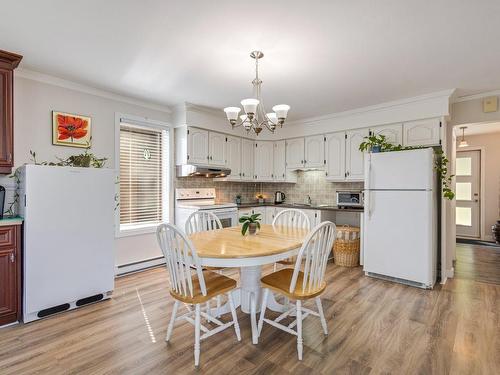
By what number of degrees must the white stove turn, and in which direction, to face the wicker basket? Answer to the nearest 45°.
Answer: approximately 45° to its left

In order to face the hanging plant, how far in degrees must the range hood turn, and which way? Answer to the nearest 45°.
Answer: approximately 45° to its left

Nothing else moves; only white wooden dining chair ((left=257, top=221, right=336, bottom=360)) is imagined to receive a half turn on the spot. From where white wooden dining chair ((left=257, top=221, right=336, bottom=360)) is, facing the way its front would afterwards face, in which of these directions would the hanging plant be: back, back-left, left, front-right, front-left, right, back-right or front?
left

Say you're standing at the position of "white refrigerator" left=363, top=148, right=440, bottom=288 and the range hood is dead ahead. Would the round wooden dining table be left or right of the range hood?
left

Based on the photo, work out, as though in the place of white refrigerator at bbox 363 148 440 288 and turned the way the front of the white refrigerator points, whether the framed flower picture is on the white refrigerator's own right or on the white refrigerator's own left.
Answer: on the white refrigerator's own right

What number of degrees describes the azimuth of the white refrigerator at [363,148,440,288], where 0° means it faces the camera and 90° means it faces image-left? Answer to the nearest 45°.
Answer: approximately 0°

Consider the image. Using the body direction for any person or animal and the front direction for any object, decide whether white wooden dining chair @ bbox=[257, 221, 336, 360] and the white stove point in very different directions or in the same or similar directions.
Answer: very different directions

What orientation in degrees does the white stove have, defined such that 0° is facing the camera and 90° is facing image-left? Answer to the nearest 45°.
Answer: approximately 315°

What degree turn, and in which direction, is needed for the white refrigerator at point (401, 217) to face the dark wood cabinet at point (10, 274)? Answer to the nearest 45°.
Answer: approximately 45° to its right

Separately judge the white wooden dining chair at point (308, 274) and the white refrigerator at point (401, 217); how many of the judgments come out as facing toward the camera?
1

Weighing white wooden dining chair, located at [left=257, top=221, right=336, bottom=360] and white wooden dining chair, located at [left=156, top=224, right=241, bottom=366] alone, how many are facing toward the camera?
0

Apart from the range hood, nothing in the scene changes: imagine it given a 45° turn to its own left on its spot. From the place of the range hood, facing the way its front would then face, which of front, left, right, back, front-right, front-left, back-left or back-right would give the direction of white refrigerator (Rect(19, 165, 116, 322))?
back-right

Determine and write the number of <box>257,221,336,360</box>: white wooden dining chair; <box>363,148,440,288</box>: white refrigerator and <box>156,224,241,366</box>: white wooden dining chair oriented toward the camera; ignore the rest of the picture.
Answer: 1

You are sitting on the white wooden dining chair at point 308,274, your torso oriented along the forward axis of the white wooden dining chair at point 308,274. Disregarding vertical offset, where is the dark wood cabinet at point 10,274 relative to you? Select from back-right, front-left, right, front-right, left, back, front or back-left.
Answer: front-left

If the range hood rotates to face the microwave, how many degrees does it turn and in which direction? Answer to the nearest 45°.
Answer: approximately 45° to its left

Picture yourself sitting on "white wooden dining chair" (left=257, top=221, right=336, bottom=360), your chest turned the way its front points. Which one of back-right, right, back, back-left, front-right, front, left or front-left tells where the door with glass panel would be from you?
right

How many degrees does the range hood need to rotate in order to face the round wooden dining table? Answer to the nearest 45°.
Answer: approximately 45° to its right

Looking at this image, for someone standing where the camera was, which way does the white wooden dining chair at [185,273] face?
facing away from the viewer and to the right of the viewer

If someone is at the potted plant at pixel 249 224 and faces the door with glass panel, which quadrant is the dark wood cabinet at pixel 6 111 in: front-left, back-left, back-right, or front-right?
back-left
